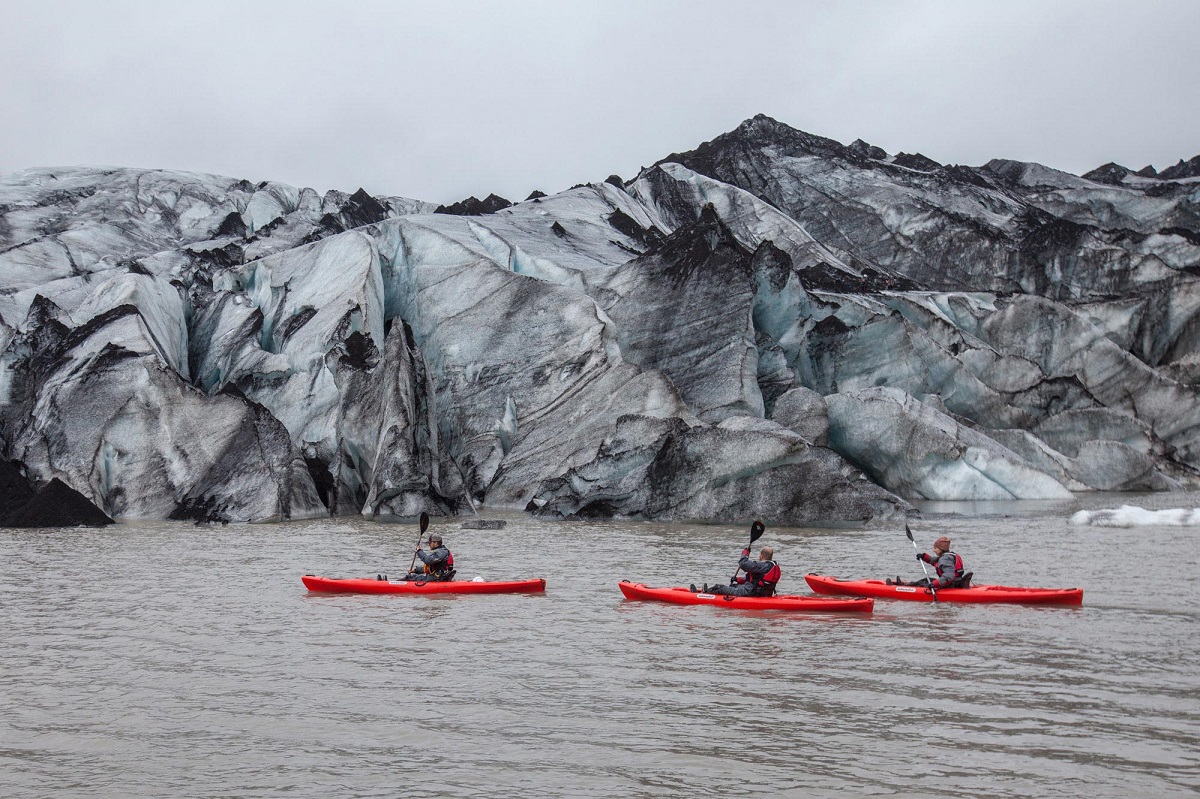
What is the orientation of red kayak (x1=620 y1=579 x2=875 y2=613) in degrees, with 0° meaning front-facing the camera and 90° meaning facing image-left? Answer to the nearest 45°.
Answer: approximately 90°

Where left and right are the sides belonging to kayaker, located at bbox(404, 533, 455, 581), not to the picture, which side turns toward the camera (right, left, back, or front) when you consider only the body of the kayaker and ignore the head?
left

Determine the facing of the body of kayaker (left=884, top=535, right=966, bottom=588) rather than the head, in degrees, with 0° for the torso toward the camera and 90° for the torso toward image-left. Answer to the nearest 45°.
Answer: approximately 90°

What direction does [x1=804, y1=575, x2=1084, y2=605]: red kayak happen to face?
to the viewer's left

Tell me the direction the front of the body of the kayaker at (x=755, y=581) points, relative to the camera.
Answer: to the viewer's left

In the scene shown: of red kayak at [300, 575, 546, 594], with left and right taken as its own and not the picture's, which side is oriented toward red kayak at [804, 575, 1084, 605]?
back
